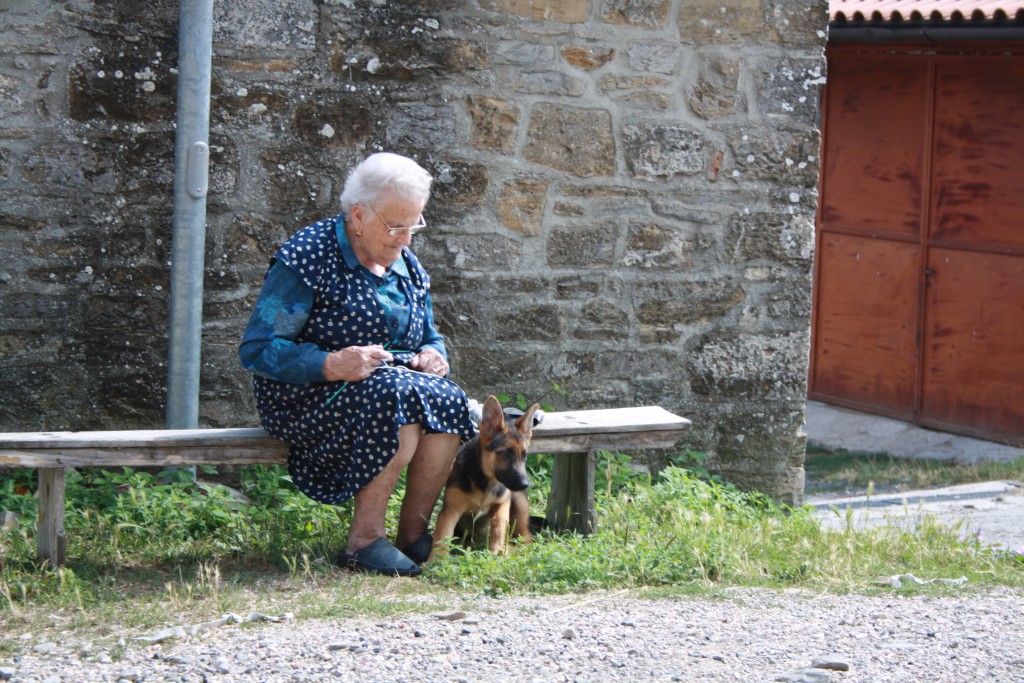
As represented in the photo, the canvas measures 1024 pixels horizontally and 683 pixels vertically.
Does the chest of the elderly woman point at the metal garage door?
no

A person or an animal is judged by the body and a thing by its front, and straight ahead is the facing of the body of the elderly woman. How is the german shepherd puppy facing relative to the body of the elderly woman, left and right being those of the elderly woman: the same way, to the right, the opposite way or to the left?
the same way

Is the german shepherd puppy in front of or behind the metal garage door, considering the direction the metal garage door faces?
in front

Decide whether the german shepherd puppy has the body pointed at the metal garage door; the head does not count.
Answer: no

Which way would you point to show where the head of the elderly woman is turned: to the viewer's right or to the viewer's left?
to the viewer's right

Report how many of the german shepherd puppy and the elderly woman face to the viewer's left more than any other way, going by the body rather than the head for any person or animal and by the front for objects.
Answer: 0

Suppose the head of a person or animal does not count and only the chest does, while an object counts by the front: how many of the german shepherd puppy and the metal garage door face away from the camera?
0

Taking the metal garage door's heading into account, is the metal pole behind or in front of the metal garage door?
in front

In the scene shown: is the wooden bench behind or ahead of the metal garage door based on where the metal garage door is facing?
ahead

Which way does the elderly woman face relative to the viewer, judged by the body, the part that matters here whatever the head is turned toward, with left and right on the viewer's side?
facing the viewer and to the right of the viewer

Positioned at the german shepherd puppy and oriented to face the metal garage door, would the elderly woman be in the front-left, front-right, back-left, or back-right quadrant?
back-left

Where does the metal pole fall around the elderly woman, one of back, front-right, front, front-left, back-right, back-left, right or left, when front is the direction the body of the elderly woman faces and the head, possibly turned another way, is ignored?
back

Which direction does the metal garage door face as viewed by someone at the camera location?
facing the viewer and to the left of the viewer

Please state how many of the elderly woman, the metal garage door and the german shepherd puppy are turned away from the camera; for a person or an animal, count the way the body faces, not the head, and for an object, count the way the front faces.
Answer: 0
